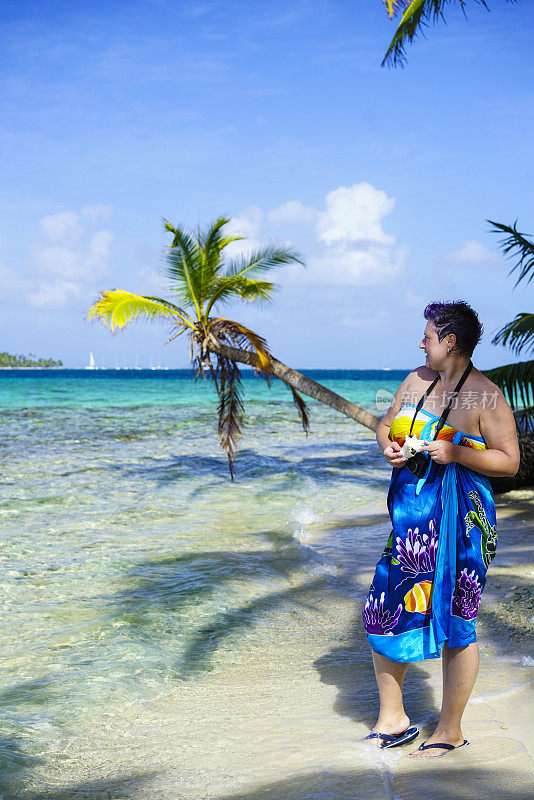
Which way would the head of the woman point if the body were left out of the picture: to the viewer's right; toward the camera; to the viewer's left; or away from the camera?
to the viewer's left

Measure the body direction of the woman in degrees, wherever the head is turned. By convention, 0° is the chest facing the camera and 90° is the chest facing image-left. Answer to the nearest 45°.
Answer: approximately 45°
